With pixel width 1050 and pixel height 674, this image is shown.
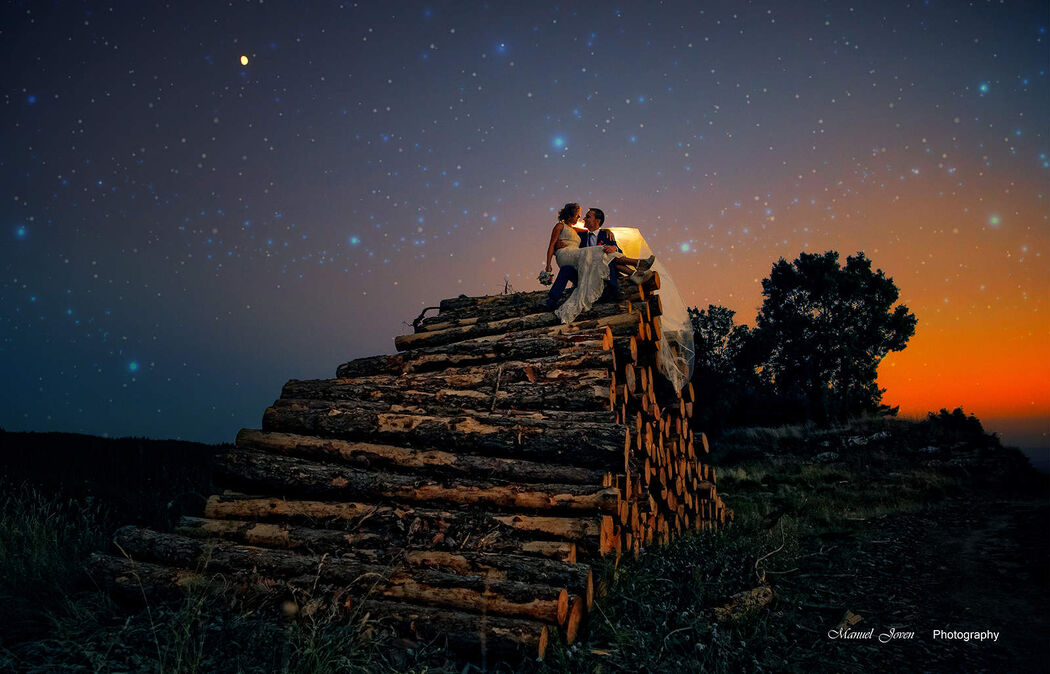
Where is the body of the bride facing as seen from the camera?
to the viewer's right

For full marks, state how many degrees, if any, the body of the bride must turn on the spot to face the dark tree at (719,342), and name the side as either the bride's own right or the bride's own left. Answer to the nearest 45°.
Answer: approximately 90° to the bride's own left

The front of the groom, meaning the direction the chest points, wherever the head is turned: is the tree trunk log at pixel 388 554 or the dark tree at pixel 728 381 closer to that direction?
the tree trunk log

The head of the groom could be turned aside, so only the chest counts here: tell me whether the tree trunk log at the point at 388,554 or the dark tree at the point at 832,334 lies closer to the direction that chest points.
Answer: the tree trunk log

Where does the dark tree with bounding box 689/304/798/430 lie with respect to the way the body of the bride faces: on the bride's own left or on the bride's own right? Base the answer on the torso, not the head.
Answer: on the bride's own left

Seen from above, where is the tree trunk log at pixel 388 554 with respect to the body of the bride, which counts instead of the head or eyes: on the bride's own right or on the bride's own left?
on the bride's own right

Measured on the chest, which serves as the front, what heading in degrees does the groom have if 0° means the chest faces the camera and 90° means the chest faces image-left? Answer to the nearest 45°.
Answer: approximately 45°

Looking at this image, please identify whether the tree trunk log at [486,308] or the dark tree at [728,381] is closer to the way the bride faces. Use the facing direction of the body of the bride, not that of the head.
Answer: the dark tree

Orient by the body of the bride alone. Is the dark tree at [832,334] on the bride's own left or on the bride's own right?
on the bride's own left
